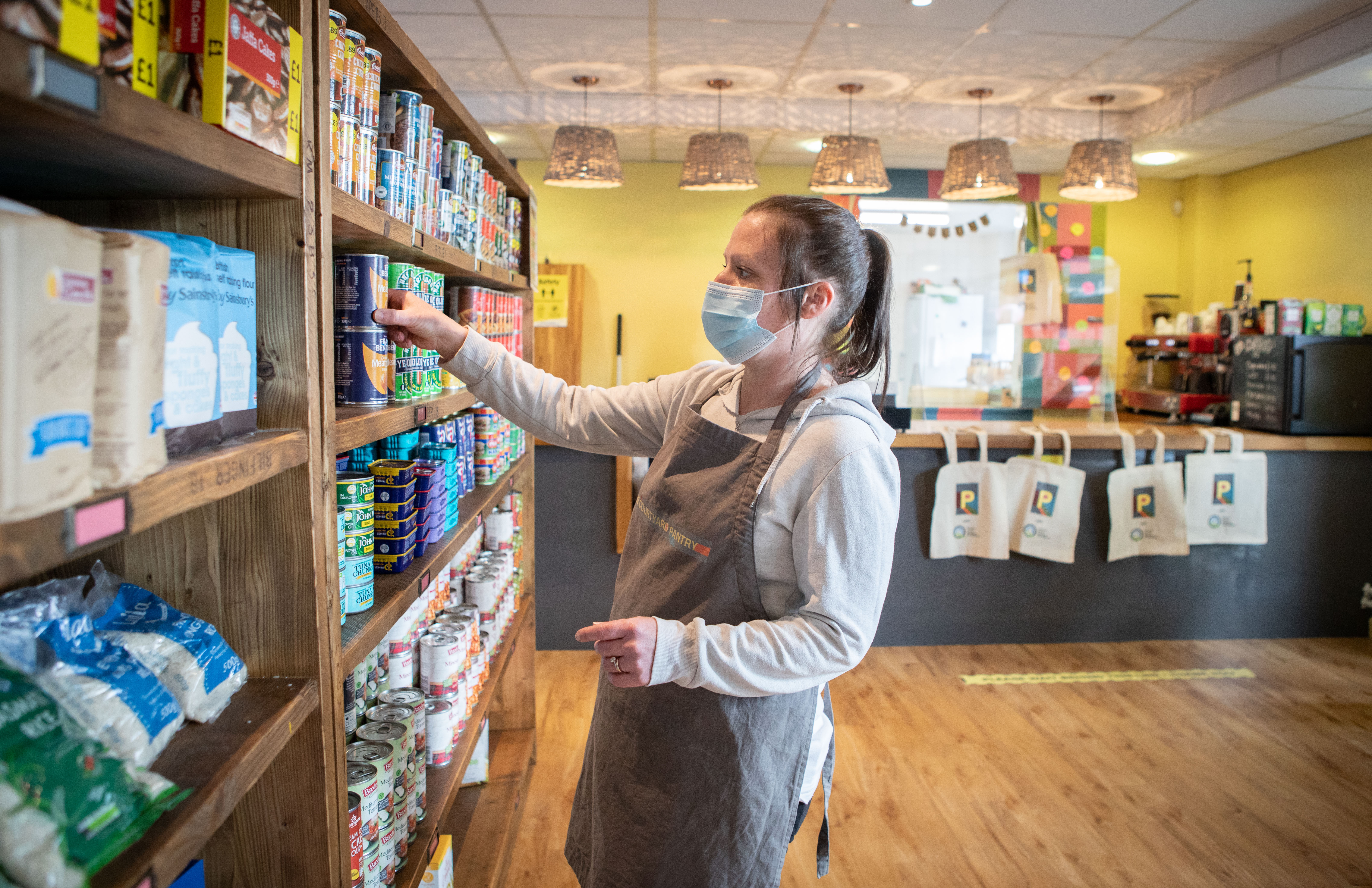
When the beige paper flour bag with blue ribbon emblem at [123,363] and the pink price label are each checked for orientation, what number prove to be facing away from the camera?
0

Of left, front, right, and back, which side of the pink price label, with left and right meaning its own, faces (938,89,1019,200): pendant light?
left

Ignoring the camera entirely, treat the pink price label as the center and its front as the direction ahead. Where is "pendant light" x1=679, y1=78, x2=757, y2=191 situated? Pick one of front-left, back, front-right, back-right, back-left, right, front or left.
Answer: left

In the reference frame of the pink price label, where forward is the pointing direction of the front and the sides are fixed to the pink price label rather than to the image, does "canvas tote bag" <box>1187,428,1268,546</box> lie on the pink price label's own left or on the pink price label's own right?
on the pink price label's own left

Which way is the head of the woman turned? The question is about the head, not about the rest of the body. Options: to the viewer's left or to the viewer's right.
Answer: to the viewer's left

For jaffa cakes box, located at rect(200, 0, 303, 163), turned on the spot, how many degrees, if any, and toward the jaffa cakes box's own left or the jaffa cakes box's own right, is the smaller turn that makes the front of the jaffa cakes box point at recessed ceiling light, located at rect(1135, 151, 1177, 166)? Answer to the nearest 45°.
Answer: approximately 90° to the jaffa cakes box's own left

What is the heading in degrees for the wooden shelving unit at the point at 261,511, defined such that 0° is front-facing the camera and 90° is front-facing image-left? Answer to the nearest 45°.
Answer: approximately 315°
